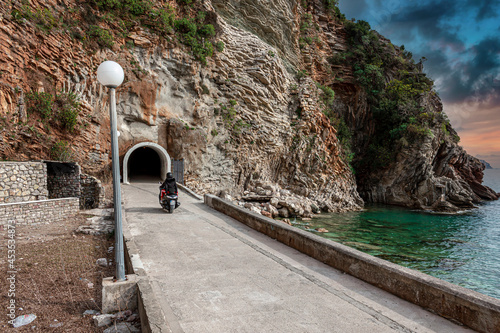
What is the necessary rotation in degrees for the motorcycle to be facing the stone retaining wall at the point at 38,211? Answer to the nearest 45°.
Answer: approximately 45° to its left

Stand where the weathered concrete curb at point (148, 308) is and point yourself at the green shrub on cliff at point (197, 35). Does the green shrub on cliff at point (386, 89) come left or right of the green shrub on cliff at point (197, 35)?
right

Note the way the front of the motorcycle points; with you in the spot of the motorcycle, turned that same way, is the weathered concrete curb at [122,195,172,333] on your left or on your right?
on your left

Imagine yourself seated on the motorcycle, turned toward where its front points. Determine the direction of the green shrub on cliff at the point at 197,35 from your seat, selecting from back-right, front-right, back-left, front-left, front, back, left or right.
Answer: front-right

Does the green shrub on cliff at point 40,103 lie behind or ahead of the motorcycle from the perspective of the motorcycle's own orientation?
ahead
